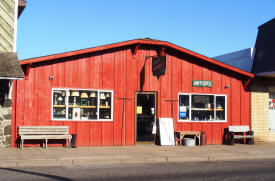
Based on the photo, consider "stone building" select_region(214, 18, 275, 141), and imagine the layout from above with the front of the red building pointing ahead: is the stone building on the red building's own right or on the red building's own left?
on the red building's own left

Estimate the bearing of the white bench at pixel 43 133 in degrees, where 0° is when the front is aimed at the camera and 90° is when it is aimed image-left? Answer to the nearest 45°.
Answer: approximately 0°

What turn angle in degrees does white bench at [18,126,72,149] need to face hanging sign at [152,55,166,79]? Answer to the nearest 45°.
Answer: approximately 90° to its left

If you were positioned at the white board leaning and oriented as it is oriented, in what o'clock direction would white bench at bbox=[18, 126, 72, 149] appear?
The white bench is roughly at 2 o'clock from the white board leaning.

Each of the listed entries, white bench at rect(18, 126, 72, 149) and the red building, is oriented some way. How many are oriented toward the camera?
2

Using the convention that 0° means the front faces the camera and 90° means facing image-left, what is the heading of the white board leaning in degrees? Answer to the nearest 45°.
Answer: approximately 0°
